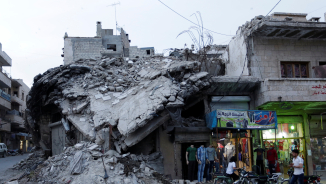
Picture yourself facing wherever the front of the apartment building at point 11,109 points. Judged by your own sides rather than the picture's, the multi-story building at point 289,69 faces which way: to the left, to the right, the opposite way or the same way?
to the right

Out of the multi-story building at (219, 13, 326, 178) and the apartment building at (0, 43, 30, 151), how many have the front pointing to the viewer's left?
0

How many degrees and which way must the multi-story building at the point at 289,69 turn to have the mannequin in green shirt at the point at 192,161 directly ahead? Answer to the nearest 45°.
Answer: approximately 45° to its right

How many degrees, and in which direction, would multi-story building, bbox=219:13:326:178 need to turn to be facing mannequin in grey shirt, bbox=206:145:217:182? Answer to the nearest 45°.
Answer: approximately 45° to its right

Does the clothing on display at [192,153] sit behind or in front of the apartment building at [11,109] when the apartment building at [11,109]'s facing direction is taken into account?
in front
